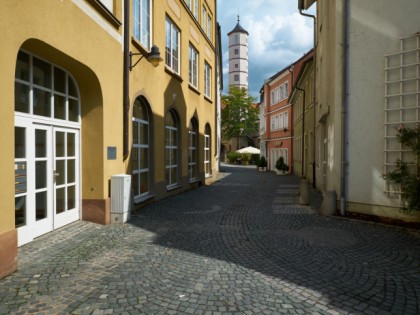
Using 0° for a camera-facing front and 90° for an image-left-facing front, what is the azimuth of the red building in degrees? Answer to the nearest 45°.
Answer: approximately 45°

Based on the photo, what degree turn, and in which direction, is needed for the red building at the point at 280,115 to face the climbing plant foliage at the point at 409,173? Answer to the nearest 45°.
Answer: approximately 45° to its left
